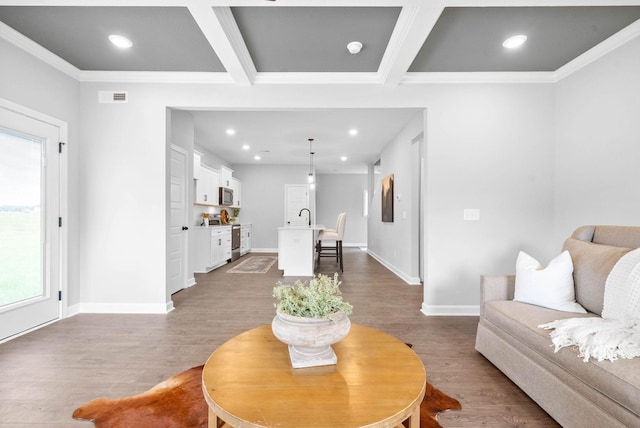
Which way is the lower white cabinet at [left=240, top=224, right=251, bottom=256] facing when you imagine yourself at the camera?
facing to the right of the viewer

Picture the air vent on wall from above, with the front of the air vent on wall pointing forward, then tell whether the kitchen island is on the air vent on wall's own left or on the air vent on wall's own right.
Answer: on the air vent on wall's own left

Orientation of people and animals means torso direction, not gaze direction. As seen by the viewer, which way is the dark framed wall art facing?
to the viewer's left

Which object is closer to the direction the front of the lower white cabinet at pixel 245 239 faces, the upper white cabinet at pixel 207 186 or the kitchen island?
the kitchen island

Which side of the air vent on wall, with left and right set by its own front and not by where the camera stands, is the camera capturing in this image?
front

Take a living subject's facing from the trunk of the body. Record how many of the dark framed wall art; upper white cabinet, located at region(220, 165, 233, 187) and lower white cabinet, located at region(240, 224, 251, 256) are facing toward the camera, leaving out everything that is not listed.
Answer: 0

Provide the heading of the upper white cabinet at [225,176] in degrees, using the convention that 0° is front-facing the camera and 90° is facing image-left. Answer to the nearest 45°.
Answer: approximately 270°

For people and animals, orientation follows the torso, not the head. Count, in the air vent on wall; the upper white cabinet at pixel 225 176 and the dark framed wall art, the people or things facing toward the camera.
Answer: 1

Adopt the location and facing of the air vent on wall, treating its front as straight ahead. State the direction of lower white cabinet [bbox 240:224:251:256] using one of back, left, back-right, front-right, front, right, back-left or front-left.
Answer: back-left

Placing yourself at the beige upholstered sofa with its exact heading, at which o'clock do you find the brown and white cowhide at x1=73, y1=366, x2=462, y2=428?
The brown and white cowhide is roughly at 12 o'clock from the beige upholstered sofa.

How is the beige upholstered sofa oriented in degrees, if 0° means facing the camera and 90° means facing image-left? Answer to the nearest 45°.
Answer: approximately 45°

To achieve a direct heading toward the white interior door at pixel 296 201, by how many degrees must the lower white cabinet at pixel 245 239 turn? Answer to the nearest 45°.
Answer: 0° — it already faces it

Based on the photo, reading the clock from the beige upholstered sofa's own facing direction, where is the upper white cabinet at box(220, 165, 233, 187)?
The upper white cabinet is roughly at 2 o'clock from the beige upholstered sofa.

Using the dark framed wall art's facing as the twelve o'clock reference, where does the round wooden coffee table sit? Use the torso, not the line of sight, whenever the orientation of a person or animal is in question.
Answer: The round wooden coffee table is roughly at 9 o'clock from the dark framed wall art.

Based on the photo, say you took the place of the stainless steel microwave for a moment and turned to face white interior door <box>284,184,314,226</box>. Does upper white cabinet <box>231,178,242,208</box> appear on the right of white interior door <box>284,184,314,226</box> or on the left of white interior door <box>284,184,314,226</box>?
left

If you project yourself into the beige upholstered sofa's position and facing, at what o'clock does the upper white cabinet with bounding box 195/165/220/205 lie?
The upper white cabinet is roughly at 2 o'clock from the beige upholstered sofa.

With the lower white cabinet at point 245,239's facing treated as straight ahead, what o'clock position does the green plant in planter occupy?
The green plant in planter is roughly at 3 o'clock from the lower white cabinet.
